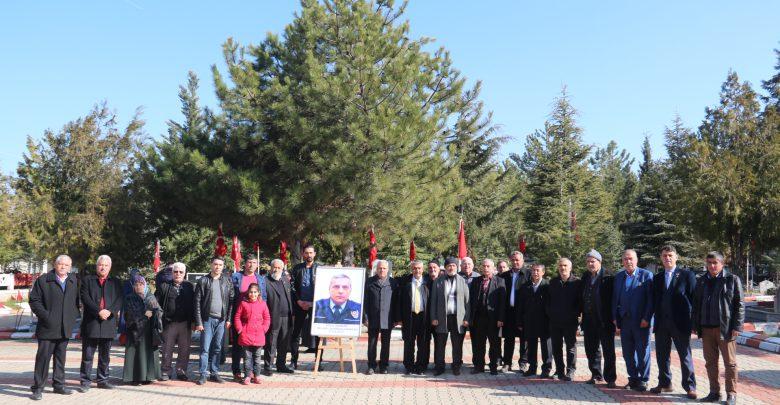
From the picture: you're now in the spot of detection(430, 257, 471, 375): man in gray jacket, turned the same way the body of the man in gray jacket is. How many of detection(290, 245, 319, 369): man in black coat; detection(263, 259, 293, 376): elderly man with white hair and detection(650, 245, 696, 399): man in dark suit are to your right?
2

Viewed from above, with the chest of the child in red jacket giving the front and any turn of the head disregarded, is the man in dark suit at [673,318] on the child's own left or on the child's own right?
on the child's own left

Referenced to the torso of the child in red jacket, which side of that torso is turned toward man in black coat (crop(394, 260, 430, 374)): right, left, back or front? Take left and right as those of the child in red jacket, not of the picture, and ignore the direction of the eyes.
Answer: left
